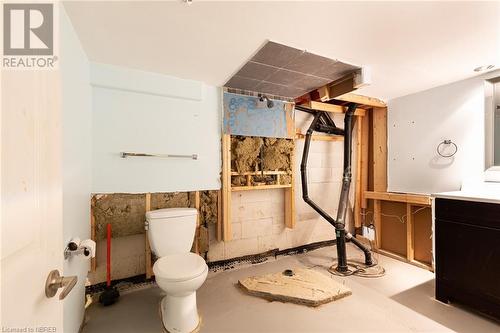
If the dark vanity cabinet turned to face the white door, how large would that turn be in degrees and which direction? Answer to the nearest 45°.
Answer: approximately 45° to its left

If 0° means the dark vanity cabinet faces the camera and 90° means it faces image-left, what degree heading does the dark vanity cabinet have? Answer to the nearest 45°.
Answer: approximately 45°

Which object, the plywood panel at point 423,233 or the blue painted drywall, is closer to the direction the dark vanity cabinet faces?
the blue painted drywall

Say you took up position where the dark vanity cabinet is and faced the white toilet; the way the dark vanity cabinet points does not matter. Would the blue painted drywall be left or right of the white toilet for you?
right

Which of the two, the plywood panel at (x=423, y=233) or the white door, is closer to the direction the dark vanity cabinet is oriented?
the white door

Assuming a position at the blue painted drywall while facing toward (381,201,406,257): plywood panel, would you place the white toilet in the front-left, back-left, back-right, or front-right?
back-right

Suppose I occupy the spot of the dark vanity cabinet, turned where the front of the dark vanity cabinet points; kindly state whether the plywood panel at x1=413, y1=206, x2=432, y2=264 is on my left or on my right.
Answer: on my right

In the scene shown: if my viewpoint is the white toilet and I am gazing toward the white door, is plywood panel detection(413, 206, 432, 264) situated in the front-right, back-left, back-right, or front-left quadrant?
back-left

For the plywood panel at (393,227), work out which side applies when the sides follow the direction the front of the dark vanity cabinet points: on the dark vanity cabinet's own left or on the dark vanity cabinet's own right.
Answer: on the dark vanity cabinet's own right

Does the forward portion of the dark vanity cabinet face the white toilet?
yes
